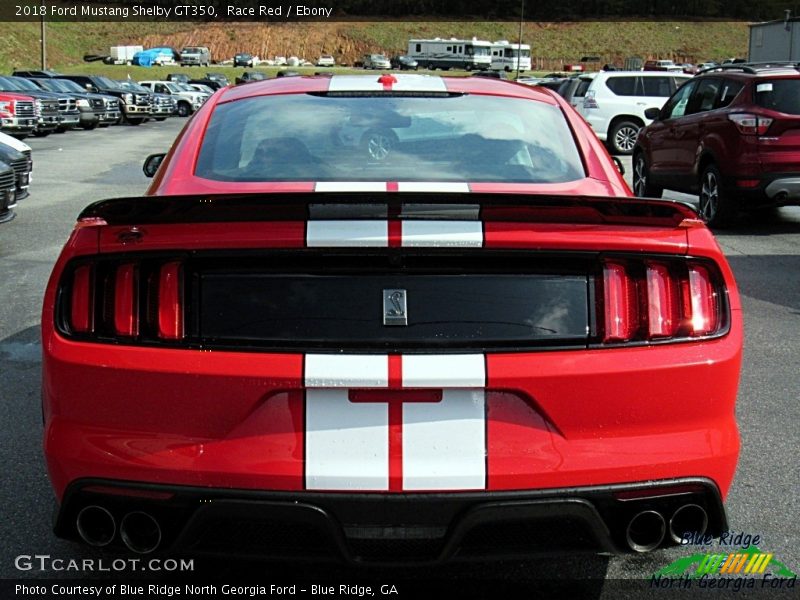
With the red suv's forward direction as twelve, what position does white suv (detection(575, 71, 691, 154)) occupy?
The white suv is roughly at 1 o'clock from the red suv.

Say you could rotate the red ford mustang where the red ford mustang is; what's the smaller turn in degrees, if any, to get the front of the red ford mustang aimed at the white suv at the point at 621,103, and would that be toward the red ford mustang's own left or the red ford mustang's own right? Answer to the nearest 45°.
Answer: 0° — it already faces it

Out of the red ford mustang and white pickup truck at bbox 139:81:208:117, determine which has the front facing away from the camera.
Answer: the red ford mustang

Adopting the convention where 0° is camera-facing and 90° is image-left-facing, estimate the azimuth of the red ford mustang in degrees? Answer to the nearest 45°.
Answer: approximately 180°
